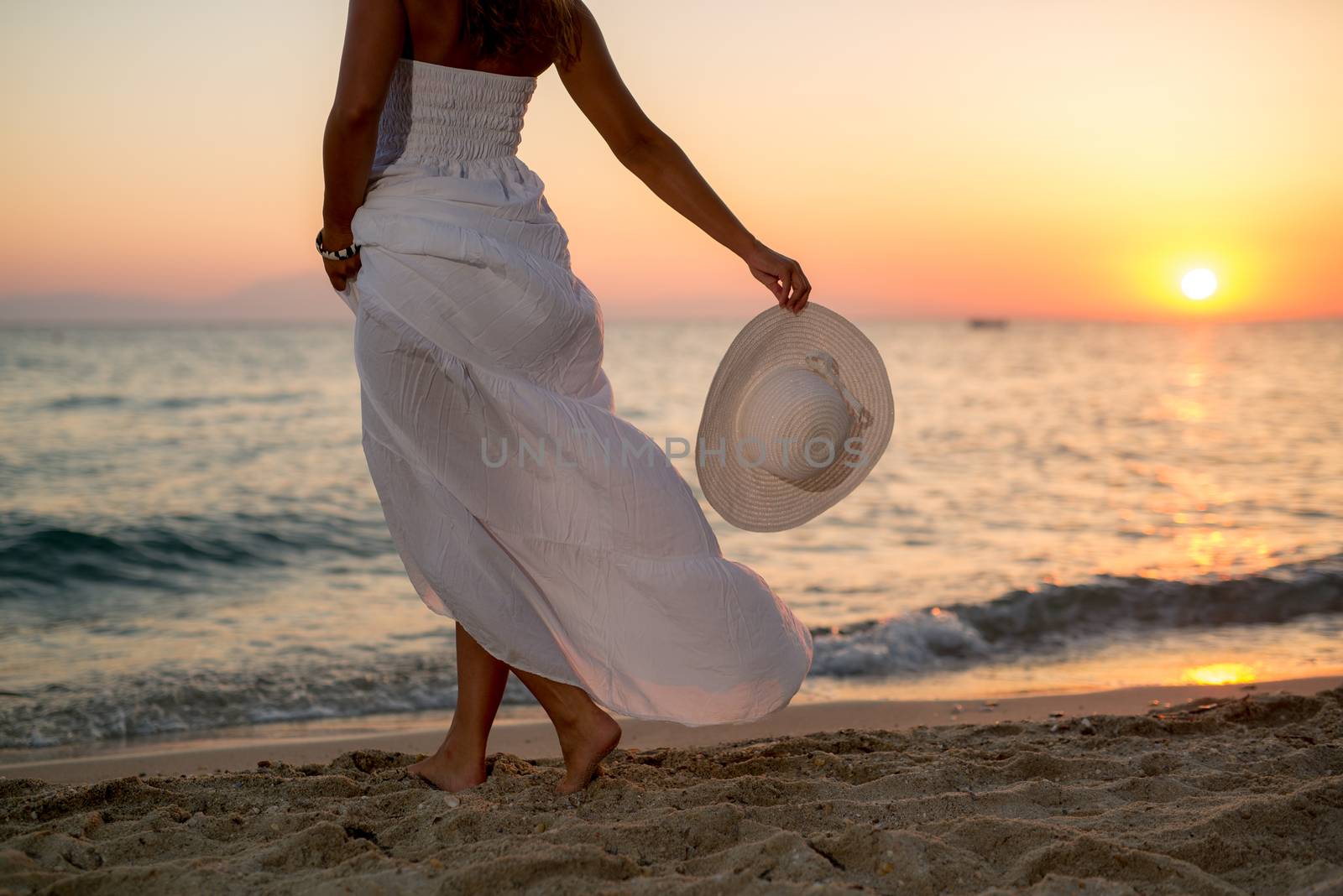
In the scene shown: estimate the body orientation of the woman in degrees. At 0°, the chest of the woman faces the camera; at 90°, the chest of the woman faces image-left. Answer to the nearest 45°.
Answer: approximately 135°

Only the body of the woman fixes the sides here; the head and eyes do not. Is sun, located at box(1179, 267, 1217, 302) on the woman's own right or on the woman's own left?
on the woman's own right
